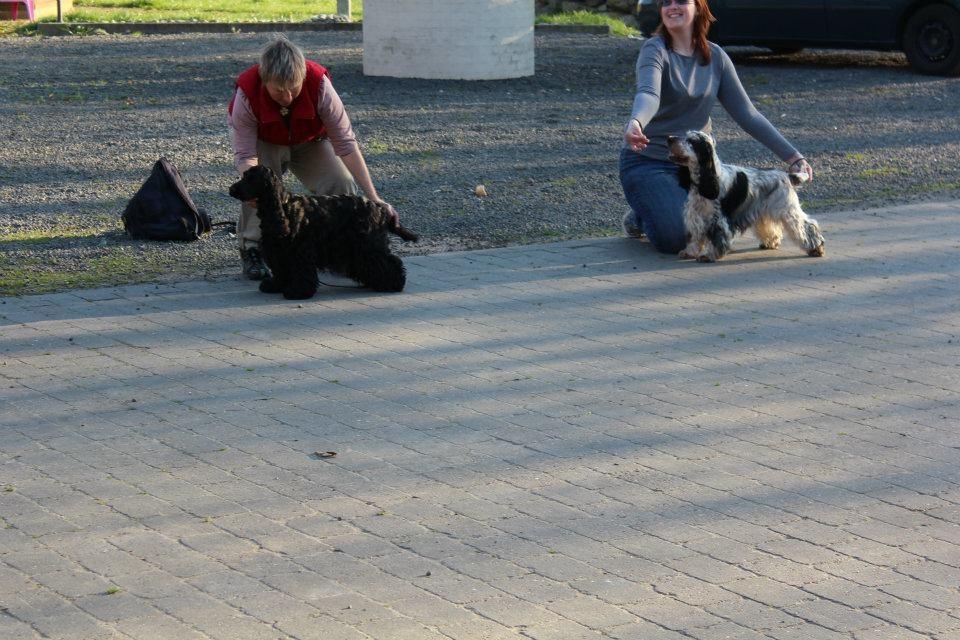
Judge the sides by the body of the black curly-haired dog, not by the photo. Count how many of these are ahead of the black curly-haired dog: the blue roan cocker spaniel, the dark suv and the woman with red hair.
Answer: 0

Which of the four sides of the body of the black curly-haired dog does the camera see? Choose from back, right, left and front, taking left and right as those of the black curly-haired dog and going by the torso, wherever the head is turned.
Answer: left

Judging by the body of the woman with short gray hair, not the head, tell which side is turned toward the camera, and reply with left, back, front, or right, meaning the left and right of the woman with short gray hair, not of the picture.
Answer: front

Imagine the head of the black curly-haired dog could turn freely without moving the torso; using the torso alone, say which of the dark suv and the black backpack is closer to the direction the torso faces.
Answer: the black backpack

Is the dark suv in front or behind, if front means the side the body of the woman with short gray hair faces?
behind

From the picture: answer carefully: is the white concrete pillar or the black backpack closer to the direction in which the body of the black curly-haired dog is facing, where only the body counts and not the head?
the black backpack

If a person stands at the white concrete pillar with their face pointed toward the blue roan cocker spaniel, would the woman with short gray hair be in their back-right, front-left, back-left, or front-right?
front-right

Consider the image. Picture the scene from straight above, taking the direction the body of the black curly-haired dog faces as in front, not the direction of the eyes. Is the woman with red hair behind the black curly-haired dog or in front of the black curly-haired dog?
behind

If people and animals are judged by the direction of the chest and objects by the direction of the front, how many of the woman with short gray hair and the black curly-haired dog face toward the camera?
1

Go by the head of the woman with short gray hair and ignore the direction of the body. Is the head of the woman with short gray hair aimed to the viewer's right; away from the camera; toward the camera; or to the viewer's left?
toward the camera

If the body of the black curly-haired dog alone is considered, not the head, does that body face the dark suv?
no

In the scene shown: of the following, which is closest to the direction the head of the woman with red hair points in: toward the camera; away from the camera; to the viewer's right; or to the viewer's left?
toward the camera
